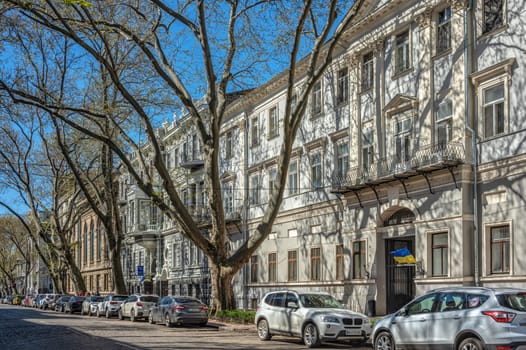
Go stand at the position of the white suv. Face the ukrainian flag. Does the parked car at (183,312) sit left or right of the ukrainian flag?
left

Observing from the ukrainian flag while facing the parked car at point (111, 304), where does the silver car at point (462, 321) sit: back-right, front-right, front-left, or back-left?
back-left

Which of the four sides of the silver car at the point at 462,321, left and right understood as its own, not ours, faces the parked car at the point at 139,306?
front

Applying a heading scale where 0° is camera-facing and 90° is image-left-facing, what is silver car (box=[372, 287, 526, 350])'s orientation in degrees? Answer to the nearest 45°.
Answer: approximately 135°

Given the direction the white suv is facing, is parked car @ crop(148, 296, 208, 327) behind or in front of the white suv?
behind

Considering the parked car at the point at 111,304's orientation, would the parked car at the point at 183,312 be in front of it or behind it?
behind

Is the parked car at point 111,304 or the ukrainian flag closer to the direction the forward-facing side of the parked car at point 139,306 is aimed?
the parked car

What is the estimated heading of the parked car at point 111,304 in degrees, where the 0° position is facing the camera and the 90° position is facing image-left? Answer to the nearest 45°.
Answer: approximately 135°

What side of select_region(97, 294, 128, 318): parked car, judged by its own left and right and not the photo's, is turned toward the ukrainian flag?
back
